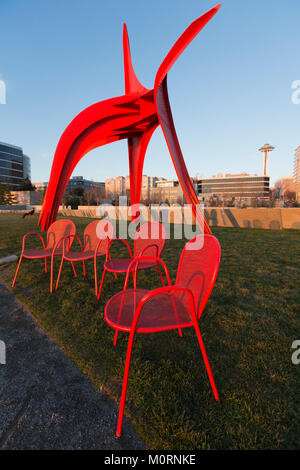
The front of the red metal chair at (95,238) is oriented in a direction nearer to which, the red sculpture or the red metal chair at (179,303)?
the red metal chair

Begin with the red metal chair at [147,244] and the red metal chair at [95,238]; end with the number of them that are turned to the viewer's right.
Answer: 0

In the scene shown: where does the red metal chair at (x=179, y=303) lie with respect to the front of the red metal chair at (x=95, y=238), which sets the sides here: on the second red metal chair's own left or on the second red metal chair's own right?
on the second red metal chair's own left

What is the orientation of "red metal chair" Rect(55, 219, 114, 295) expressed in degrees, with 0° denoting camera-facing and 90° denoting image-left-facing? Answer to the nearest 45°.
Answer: approximately 45°

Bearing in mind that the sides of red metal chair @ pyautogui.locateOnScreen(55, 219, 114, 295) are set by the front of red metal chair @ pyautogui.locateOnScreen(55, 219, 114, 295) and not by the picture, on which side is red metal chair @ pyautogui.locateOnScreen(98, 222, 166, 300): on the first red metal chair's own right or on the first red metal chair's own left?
on the first red metal chair's own left

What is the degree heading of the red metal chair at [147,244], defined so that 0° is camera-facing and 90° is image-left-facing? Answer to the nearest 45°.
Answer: approximately 45°
